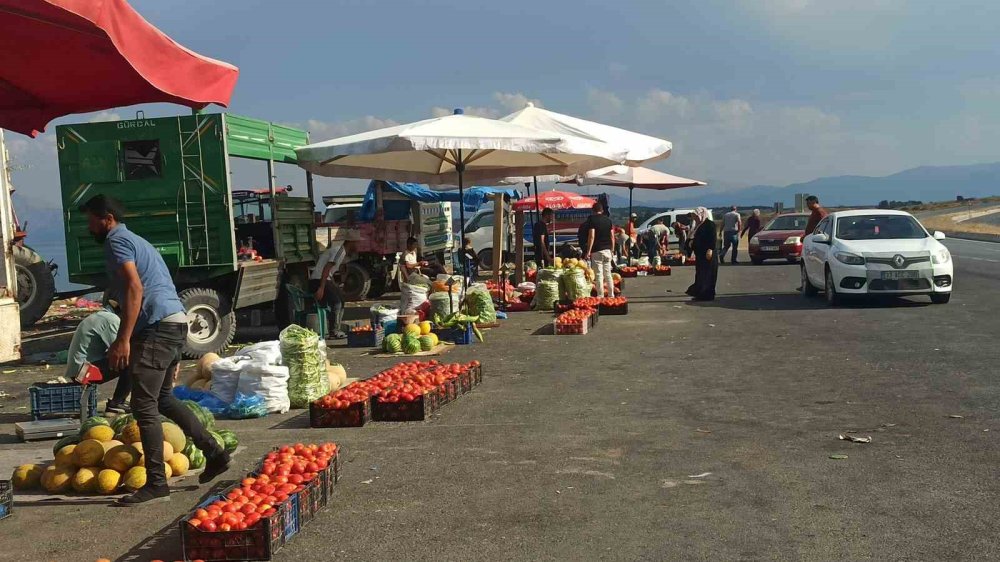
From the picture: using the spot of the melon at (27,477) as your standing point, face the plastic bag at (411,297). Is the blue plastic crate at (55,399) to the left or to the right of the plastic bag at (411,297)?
left

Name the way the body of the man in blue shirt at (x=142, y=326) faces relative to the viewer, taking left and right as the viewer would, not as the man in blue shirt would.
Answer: facing to the left of the viewer

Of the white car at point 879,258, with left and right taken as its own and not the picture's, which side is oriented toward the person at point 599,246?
right

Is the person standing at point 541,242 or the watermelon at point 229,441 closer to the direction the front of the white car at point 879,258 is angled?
the watermelon

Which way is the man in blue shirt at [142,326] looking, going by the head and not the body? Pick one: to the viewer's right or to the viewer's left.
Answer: to the viewer's left

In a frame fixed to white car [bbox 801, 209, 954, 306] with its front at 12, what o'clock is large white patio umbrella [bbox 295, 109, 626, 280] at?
The large white patio umbrella is roughly at 2 o'clock from the white car.
